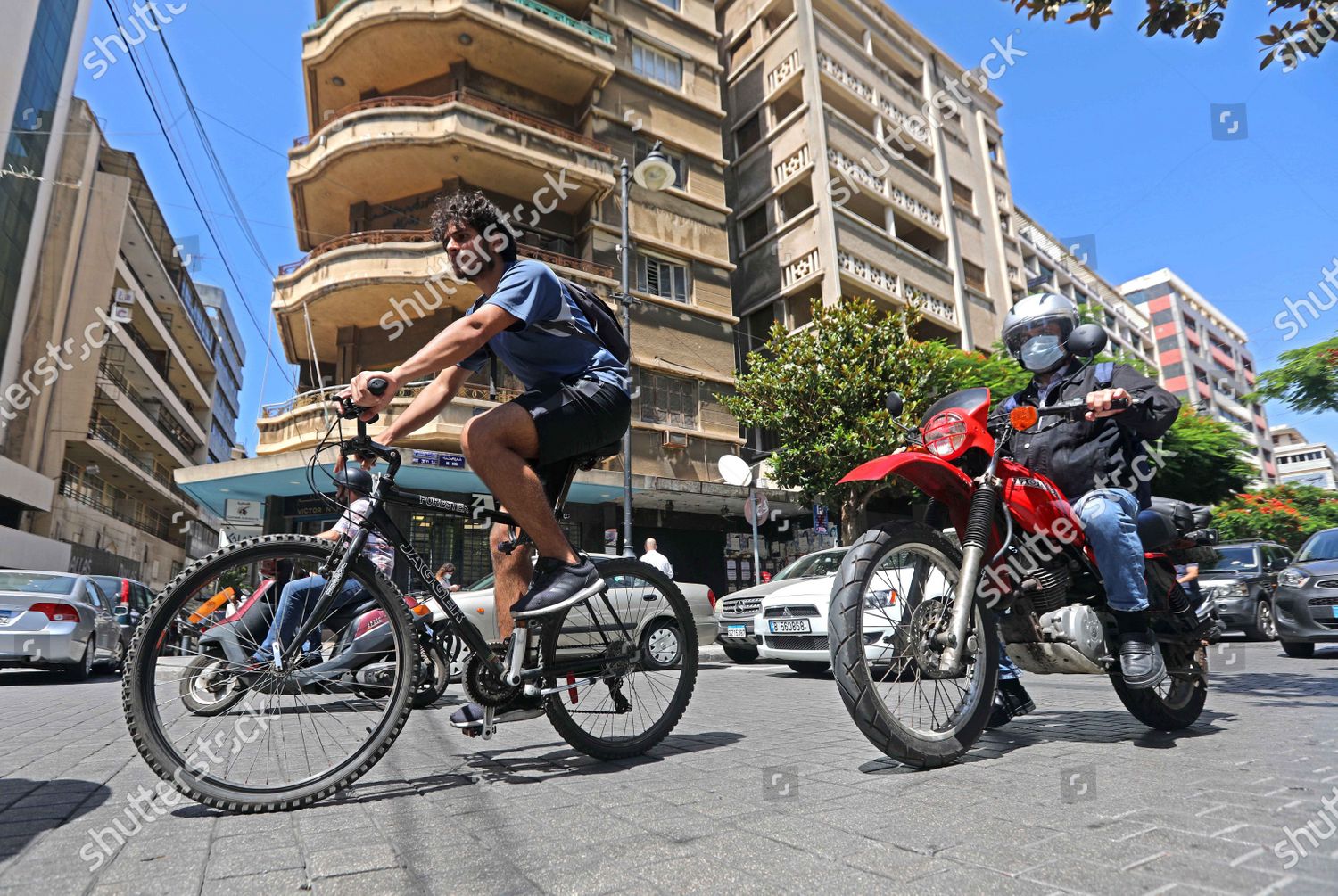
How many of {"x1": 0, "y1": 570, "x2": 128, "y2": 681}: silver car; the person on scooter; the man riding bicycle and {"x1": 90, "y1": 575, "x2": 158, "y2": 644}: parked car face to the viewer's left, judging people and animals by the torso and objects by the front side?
2

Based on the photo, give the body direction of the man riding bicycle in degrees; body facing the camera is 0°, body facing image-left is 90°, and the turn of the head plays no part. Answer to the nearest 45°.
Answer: approximately 90°

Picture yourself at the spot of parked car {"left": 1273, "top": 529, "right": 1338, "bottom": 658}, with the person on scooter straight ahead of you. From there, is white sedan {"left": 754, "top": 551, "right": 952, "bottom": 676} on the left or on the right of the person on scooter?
right

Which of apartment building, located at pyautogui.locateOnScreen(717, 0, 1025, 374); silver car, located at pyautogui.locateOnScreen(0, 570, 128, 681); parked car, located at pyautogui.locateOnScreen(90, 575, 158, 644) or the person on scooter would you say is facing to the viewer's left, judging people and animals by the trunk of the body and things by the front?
the person on scooter

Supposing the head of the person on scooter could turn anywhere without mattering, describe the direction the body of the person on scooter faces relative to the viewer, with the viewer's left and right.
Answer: facing to the left of the viewer

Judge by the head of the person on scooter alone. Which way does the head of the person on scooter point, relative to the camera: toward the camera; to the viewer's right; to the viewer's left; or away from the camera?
to the viewer's left

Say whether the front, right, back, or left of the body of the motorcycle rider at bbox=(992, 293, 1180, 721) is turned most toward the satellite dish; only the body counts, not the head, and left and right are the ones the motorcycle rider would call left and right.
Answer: right

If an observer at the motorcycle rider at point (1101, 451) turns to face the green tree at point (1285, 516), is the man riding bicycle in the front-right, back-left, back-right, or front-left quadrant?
back-left

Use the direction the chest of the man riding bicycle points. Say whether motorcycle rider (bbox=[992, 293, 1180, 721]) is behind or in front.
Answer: behind

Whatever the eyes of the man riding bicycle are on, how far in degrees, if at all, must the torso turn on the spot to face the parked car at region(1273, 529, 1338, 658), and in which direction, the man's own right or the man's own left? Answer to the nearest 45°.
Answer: approximately 135° to the man's own right

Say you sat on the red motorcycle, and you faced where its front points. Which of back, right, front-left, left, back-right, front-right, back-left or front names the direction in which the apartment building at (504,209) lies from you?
right

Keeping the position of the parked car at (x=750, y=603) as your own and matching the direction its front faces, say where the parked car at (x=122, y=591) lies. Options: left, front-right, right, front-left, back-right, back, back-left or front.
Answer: front-right

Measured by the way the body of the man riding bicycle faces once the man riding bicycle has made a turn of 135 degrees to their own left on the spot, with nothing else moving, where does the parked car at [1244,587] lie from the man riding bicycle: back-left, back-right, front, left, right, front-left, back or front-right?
left

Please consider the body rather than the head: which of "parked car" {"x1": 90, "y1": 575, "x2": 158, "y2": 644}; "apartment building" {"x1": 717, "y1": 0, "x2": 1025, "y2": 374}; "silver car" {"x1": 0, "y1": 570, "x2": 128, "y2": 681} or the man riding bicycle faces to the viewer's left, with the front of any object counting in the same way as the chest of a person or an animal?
the man riding bicycle

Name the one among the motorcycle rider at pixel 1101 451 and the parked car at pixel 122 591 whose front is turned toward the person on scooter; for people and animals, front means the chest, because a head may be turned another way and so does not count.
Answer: the motorcycle rider
